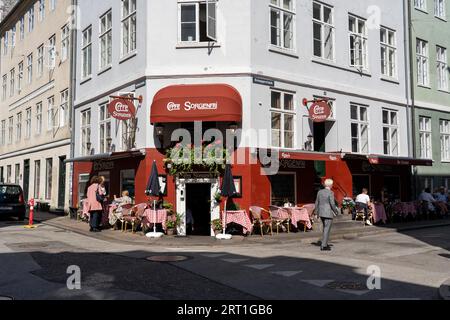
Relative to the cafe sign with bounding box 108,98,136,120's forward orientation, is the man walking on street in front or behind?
in front

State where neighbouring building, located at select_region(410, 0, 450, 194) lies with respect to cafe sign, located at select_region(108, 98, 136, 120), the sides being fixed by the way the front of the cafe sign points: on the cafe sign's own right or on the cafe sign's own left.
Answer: on the cafe sign's own left

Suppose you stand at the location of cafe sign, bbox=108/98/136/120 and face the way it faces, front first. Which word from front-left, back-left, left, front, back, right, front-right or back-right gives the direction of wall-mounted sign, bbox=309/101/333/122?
left

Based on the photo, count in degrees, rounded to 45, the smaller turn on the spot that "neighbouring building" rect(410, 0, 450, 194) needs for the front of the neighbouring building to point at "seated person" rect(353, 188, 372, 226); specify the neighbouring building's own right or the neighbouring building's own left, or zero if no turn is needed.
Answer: approximately 45° to the neighbouring building's own right

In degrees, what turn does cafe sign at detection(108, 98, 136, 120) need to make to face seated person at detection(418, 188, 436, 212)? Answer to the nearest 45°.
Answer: approximately 90° to its left
